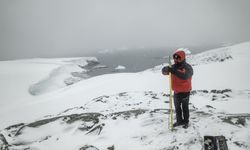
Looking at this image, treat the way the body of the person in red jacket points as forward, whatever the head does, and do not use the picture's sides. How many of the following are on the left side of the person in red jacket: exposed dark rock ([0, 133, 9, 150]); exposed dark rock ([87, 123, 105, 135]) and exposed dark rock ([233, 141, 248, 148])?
1

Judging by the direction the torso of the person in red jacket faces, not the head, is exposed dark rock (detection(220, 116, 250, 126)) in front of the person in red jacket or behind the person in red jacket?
behind

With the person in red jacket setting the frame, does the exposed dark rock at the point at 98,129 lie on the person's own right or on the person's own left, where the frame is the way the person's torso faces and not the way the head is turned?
on the person's own right

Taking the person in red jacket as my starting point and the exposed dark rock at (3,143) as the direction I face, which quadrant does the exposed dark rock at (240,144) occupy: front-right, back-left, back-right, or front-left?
back-left

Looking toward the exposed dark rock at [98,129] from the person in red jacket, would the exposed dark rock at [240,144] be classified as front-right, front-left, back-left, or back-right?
back-left

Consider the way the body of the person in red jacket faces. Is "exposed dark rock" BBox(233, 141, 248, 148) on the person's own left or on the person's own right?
on the person's own left

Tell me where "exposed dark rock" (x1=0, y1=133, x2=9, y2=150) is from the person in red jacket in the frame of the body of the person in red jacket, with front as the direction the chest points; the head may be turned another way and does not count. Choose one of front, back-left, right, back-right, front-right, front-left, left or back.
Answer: front-right

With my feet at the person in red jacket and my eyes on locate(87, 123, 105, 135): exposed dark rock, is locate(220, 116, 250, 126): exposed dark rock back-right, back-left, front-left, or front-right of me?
back-right

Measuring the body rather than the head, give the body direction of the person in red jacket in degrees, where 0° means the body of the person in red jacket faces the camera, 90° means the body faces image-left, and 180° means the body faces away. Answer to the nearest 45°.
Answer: approximately 45°
